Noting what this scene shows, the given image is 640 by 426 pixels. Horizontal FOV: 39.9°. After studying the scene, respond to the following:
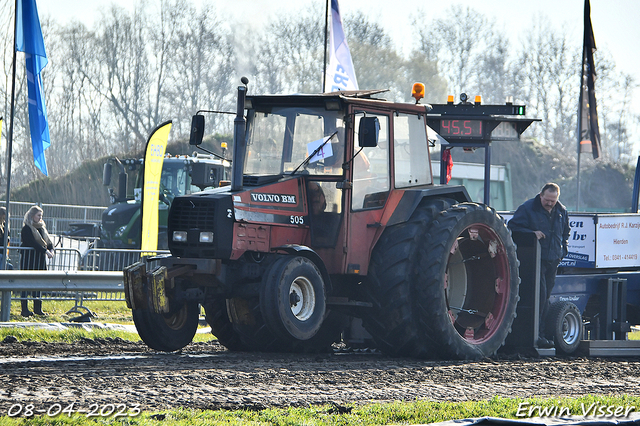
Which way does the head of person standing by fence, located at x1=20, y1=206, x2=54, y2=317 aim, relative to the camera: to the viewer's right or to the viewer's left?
to the viewer's right

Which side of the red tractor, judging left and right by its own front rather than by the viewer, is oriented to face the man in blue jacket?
back

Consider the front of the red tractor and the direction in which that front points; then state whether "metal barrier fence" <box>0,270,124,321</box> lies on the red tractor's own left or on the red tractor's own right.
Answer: on the red tractor's own right

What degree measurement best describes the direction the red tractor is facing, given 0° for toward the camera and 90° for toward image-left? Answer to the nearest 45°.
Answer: approximately 45°

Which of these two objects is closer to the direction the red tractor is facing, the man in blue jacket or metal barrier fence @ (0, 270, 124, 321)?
the metal barrier fence

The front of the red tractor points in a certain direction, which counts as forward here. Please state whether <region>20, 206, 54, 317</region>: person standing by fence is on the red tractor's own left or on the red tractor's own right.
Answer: on the red tractor's own right

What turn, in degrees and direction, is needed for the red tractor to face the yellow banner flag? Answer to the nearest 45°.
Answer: approximately 90° to its right

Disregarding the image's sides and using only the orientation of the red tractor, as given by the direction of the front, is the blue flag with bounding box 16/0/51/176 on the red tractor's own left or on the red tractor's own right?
on the red tractor's own right
